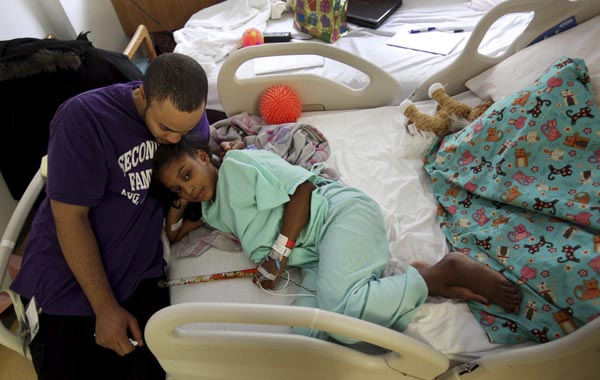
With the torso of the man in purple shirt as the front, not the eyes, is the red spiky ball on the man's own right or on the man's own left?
on the man's own left

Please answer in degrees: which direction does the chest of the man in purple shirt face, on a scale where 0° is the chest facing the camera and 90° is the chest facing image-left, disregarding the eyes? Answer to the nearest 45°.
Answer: approximately 315°

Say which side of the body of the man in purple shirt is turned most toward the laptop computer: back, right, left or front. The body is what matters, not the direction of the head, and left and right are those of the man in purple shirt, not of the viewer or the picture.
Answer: left

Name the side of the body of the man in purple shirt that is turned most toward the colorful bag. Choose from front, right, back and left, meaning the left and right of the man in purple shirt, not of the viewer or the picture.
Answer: left
